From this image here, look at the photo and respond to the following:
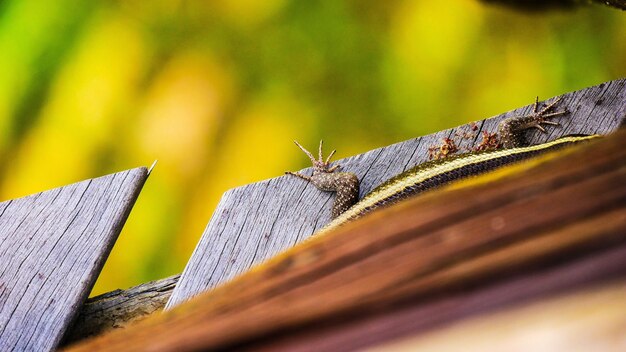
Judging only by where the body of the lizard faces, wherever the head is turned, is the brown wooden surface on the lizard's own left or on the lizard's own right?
on the lizard's own left

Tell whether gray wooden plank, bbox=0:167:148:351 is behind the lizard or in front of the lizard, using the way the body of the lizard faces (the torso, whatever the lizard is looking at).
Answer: in front

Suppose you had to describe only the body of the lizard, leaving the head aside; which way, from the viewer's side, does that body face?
to the viewer's left

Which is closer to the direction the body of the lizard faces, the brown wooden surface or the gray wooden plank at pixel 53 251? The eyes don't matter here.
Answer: the gray wooden plank
